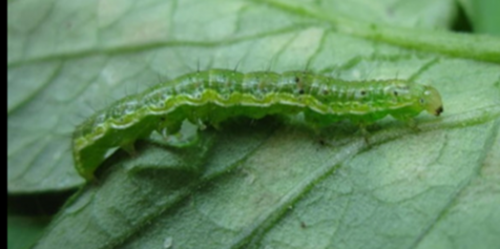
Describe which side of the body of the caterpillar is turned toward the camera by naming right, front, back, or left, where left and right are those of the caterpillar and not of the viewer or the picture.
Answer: right

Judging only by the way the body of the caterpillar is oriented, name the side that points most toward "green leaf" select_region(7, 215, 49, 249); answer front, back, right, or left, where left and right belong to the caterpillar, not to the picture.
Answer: back
